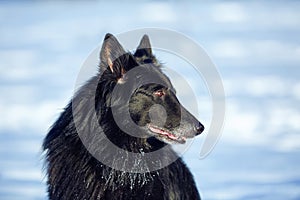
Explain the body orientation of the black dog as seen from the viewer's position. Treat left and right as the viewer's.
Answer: facing the viewer and to the right of the viewer
